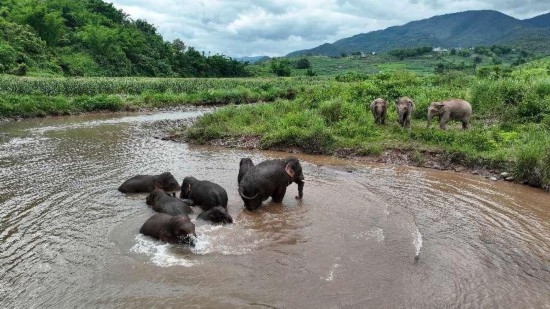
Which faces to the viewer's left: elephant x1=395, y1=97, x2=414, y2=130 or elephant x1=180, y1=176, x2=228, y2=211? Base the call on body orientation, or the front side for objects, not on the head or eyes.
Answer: elephant x1=180, y1=176, x2=228, y2=211

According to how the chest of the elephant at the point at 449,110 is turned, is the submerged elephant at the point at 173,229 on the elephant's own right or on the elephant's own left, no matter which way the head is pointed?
on the elephant's own left

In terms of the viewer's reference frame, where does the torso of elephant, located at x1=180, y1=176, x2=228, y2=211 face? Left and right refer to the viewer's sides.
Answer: facing to the left of the viewer

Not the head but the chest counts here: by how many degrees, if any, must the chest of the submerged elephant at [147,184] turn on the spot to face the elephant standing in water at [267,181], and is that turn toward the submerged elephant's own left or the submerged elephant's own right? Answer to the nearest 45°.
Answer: approximately 45° to the submerged elephant's own right

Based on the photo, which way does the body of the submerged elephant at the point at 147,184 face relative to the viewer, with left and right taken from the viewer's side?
facing to the right of the viewer

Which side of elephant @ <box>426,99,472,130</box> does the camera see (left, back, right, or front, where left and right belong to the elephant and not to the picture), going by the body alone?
left

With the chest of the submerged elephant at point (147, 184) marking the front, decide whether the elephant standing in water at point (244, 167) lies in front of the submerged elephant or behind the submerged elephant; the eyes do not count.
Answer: in front

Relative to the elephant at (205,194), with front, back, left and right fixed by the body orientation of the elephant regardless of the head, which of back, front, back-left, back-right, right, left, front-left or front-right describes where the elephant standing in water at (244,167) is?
back-right

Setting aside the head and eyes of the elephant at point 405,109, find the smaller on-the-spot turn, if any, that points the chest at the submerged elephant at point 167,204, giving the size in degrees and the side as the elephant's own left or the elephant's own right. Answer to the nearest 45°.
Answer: approximately 45° to the elephant's own right

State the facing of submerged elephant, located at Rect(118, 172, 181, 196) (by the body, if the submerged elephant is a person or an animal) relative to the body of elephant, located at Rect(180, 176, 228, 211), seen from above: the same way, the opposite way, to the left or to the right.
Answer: the opposite way
